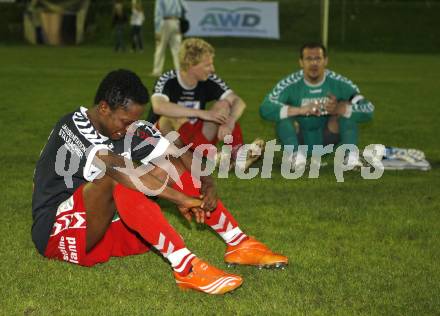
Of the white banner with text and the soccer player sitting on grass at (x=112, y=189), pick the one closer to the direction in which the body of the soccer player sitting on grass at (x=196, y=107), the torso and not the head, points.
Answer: the soccer player sitting on grass

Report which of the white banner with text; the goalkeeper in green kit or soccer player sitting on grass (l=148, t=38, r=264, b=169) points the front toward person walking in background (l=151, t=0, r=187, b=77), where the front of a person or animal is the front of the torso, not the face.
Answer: the white banner with text

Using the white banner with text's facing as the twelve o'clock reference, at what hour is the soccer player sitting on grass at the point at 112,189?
The soccer player sitting on grass is roughly at 12 o'clock from the white banner with text.

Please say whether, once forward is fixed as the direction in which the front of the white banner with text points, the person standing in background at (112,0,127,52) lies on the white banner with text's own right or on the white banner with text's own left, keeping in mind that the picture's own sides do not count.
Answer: on the white banner with text's own right

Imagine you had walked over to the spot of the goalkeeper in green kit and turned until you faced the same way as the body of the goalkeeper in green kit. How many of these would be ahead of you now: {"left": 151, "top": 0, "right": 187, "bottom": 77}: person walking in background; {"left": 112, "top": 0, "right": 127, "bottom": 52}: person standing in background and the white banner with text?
0

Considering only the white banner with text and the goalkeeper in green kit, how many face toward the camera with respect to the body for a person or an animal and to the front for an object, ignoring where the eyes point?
2

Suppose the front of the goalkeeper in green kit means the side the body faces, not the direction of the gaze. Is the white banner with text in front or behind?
behind

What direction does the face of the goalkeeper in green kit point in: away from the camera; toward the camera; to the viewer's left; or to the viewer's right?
toward the camera

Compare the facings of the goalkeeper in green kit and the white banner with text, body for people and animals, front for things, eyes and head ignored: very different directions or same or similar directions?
same or similar directions

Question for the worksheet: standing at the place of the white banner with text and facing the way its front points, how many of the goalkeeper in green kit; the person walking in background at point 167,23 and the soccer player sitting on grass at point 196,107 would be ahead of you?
3

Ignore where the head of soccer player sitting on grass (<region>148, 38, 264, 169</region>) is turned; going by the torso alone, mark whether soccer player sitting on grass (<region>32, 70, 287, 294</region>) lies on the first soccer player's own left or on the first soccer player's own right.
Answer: on the first soccer player's own right

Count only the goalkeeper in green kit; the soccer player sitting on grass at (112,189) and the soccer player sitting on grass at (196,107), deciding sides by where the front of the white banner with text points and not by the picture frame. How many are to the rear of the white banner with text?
0

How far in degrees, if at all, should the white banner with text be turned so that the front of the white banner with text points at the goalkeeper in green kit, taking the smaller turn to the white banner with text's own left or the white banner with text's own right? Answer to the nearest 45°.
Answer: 0° — it already faces them

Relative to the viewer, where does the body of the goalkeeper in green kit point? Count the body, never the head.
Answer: toward the camera

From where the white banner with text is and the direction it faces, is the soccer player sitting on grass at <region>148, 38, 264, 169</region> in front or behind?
in front
